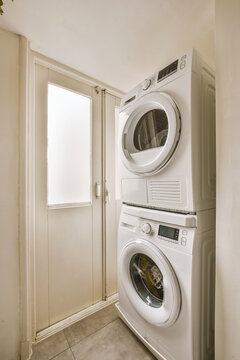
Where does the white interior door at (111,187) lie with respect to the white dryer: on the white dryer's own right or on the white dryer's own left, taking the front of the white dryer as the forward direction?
on the white dryer's own right

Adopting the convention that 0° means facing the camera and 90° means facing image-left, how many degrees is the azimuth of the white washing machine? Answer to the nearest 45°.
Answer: approximately 45°

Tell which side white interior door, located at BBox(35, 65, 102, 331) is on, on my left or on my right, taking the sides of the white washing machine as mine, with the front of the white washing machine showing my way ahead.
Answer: on my right
